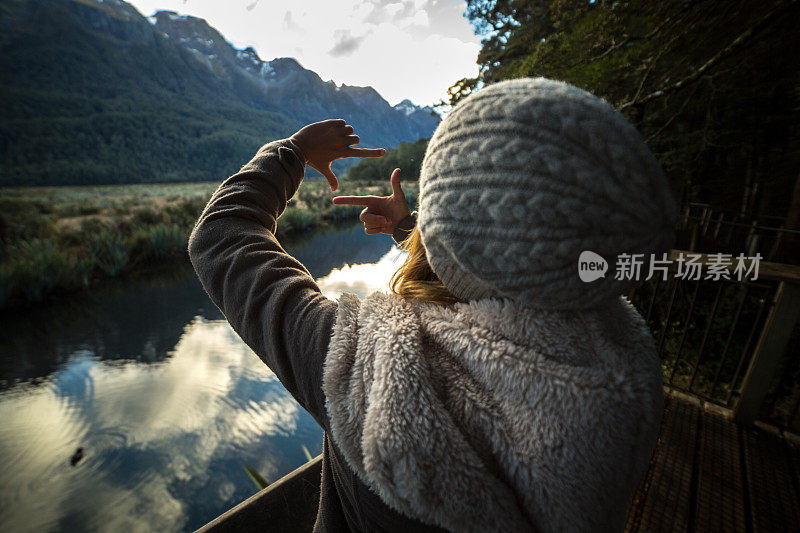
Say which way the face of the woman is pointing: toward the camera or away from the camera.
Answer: away from the camera

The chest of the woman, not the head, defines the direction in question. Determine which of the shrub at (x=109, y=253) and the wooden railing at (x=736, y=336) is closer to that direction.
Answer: the shrub

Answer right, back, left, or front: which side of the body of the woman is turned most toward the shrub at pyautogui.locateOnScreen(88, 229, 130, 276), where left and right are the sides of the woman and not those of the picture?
front

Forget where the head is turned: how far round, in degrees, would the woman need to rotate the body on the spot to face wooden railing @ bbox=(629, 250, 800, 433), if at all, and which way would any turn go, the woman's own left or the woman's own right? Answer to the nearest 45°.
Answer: approximately 90° to the woman's own right

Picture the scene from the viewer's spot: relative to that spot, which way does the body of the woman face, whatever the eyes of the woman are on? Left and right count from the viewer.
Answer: facing away from the viewer and to the left of the viewer
